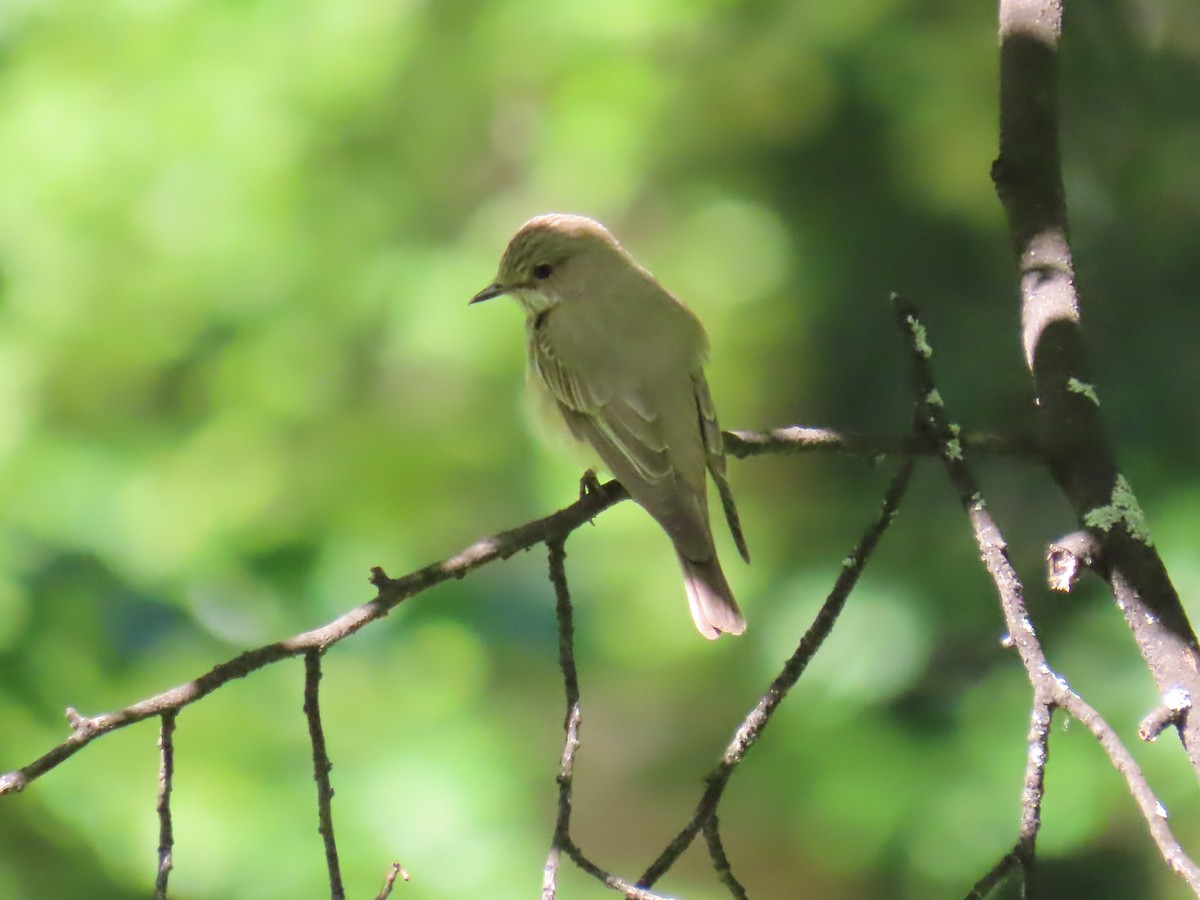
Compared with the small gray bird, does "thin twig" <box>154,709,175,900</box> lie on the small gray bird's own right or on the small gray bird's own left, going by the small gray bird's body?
on the small gray bird's own left

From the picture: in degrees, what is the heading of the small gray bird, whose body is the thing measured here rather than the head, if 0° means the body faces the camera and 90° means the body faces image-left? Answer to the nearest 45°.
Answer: approximately 135°
